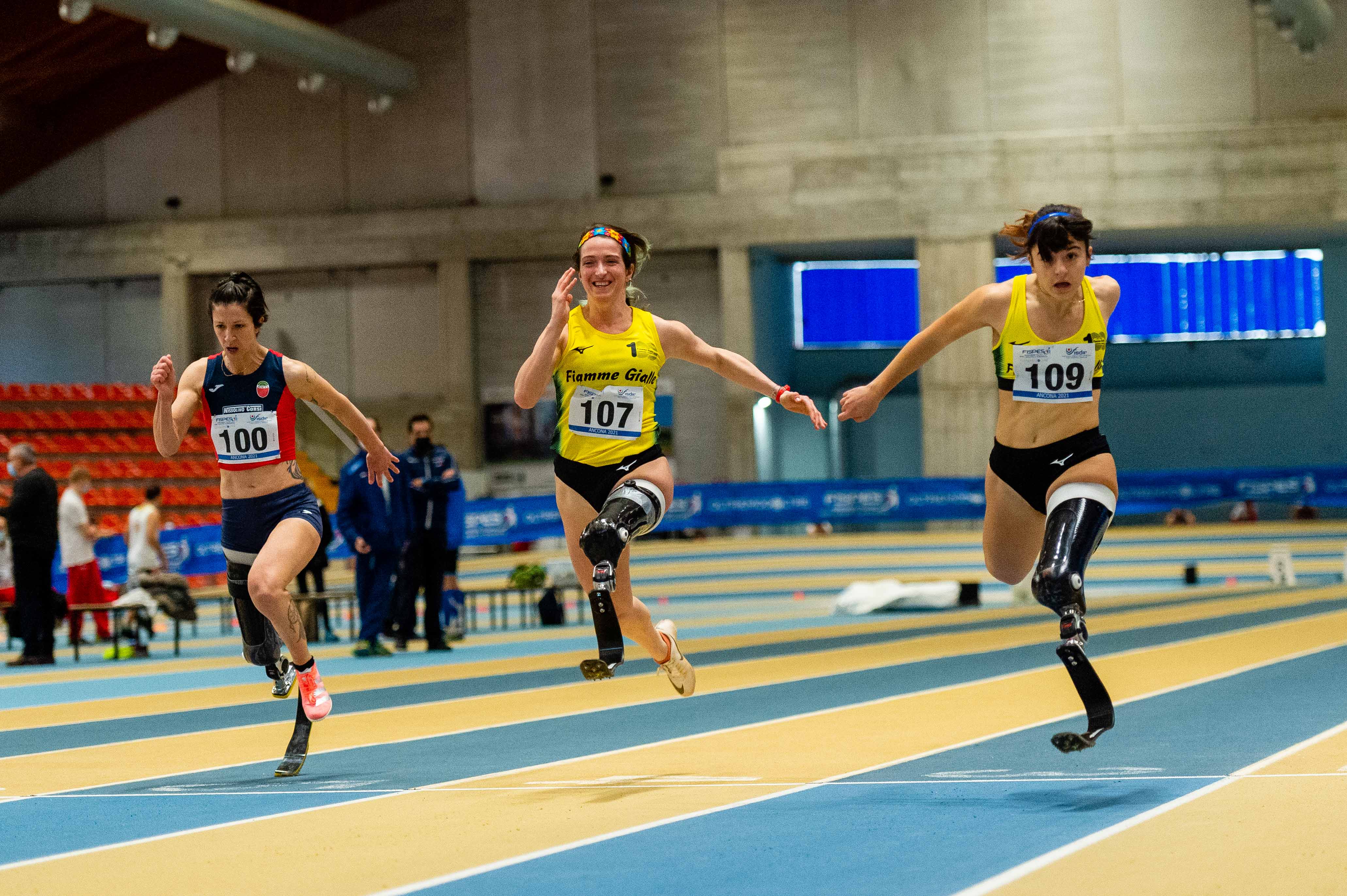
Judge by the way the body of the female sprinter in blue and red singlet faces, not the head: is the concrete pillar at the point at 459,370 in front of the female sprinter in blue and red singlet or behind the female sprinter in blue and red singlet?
behind

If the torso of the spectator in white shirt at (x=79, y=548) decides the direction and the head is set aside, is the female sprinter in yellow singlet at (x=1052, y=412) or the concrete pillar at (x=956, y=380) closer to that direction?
the concrete pillar

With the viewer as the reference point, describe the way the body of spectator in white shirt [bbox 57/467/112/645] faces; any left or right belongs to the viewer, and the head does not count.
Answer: facing to the right of the viewer

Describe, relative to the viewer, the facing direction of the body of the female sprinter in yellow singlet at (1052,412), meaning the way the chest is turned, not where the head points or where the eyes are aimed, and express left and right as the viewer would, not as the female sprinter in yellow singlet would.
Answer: facing the viewer

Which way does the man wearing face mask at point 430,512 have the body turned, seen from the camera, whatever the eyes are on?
toward the camera

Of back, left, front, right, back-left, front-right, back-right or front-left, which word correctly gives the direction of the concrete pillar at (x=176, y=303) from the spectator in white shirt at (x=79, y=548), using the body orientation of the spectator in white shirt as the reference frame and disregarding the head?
left

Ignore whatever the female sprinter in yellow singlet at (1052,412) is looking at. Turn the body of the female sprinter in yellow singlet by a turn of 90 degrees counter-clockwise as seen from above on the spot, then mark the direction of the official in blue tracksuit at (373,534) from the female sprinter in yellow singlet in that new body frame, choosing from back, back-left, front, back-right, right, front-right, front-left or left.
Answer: back-left

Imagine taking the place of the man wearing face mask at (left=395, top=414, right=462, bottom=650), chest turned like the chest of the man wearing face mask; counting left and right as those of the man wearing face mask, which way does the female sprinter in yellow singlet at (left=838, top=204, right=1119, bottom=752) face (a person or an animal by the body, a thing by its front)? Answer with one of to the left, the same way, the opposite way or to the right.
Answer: the same way

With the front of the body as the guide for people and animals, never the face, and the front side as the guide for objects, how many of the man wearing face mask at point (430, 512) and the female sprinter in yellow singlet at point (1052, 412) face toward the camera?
2

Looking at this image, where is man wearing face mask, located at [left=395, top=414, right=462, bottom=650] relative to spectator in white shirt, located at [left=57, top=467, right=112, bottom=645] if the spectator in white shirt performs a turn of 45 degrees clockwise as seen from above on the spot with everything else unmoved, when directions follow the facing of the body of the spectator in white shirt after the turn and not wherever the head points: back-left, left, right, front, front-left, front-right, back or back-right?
front

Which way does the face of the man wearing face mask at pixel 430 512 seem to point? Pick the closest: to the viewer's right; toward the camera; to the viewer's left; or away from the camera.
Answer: toward the camera

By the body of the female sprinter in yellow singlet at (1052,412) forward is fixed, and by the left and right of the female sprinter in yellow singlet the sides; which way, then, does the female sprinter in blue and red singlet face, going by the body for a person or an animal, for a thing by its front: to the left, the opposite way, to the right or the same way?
the same way

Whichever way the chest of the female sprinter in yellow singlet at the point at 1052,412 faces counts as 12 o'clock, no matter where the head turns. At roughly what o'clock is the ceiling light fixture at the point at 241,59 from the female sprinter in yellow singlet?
The ceiling light fixture is roughly at 5 o'clock from the female sprinter in yellow singlet.
